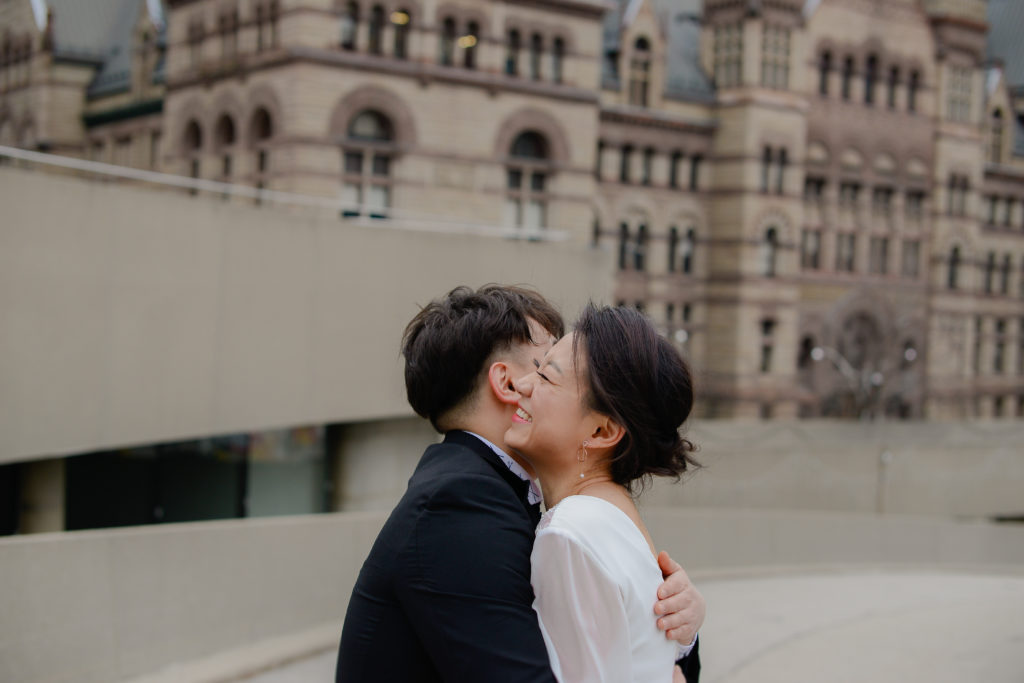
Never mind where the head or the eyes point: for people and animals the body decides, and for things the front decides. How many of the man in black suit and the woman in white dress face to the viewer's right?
1

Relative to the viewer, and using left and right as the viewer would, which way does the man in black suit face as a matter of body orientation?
facing to the right of the viewer

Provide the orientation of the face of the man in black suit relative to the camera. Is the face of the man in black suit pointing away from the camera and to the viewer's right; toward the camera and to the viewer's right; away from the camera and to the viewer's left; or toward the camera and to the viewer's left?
away from the camera and to the viewer's right

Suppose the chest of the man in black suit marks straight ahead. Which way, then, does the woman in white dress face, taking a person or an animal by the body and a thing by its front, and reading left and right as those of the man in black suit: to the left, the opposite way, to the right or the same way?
the opposite way

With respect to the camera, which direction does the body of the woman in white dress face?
to the viewer's left
